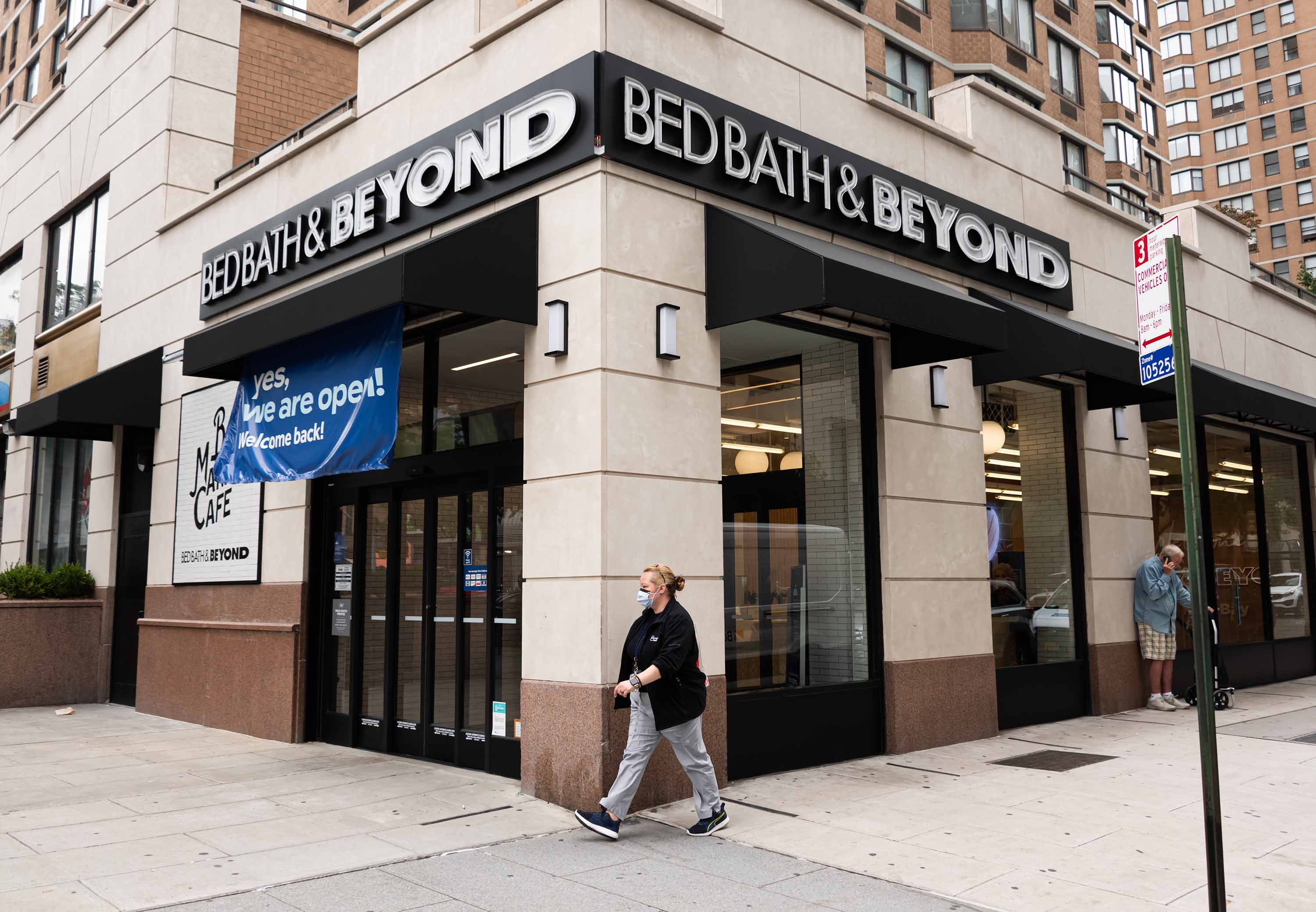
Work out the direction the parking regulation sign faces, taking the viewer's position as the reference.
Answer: facing the viewer and to the left of the viewer

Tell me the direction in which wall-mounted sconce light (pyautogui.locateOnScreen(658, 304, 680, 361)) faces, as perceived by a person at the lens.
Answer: facing the viewer and to the right of the viewer

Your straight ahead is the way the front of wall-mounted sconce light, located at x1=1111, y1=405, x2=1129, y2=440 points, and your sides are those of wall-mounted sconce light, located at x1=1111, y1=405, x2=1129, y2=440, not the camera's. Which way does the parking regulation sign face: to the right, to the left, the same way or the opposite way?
to the right

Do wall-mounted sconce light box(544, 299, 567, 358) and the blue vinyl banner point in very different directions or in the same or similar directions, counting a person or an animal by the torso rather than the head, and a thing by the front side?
same or similar directions

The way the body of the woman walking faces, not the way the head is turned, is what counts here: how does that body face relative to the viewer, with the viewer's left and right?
facing to the left of the viewer

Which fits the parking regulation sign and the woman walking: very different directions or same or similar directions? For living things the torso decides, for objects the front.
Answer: same or similar directions

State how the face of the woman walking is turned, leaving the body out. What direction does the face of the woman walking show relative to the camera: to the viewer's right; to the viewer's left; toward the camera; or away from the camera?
to the viewer's left

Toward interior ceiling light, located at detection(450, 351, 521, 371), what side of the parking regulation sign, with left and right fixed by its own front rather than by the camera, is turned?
right

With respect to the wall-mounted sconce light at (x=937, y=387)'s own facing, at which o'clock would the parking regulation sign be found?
The parking regulation sign is roughly at 1 o'clock from the wall-mounted sconce light.

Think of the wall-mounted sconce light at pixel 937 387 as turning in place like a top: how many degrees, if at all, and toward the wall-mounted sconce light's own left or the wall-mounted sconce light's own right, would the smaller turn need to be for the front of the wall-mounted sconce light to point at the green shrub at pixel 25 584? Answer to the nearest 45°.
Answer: approximately 135° to the wall-mounted sconce light's own right

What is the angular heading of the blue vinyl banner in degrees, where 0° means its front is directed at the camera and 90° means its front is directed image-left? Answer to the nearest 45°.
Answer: approximately 45°

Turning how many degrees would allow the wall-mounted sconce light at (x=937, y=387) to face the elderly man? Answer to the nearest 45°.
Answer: approximately 90° to its left

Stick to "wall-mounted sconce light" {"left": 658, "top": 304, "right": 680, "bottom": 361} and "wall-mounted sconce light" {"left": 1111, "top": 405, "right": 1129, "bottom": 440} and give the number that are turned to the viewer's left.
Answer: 0

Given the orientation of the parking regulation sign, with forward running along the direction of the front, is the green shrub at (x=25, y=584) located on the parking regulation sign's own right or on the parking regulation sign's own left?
on the parking regulation sign's own right
